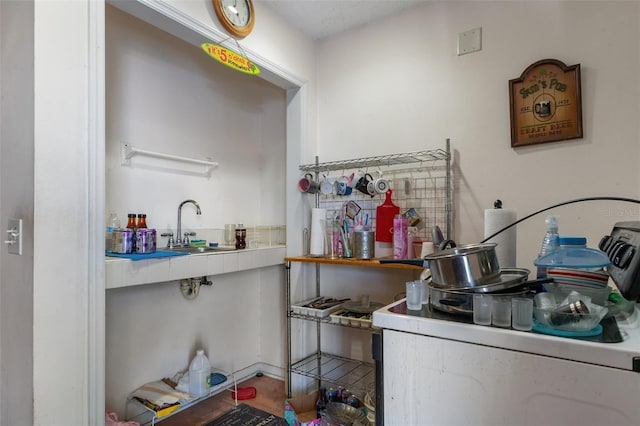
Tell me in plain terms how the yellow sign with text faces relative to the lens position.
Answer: facing the viewer and to the right of the viewer

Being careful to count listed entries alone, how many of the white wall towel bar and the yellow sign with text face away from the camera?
0

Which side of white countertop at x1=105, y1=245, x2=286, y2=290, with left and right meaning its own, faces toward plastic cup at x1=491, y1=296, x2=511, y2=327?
front

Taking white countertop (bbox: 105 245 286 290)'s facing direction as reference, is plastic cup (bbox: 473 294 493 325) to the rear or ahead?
ahead

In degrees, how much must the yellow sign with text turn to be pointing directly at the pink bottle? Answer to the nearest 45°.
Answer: approximately 45° to its left
